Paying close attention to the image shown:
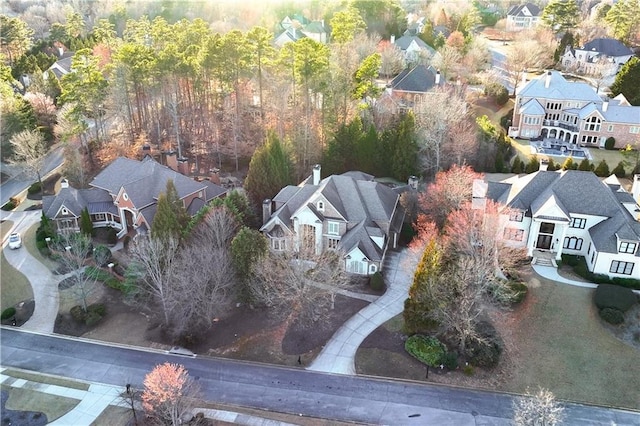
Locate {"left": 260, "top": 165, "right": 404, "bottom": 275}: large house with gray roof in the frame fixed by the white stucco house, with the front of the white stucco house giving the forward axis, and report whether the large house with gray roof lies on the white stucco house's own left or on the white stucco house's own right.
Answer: on the white stucco house's own right

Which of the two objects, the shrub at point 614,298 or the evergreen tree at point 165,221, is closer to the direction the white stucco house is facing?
the shrub

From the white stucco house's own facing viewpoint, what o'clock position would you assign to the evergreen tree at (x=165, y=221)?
The evergreen tree is roughly at 2 o'clock from the white stucco house.

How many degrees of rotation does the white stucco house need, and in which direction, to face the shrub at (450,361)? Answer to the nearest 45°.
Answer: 0° — it already faces it

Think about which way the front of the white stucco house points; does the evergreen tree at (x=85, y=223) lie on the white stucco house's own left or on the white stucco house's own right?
on the white stucco house's own right

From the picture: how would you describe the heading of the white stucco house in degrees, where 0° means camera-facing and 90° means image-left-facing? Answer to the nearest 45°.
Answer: approximately 0°

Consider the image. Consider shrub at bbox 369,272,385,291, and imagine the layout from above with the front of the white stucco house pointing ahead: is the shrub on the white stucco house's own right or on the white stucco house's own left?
on the white stucco house's own right

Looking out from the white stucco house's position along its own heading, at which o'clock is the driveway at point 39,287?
The driveway is roughly at 2 o'clock from the white stucco house.

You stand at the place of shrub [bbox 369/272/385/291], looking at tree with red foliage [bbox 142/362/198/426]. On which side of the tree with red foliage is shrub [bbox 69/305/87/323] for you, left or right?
right

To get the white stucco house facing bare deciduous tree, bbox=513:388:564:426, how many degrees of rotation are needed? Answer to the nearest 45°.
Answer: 0° — it already faces it

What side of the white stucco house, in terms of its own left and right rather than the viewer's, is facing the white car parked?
right
